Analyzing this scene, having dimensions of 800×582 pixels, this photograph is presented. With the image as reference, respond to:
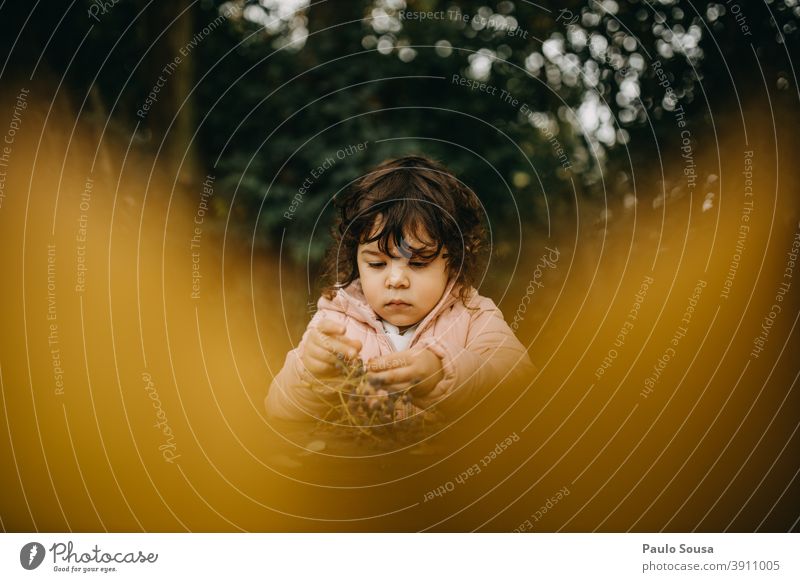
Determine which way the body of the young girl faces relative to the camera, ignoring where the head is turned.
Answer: toward the camera
